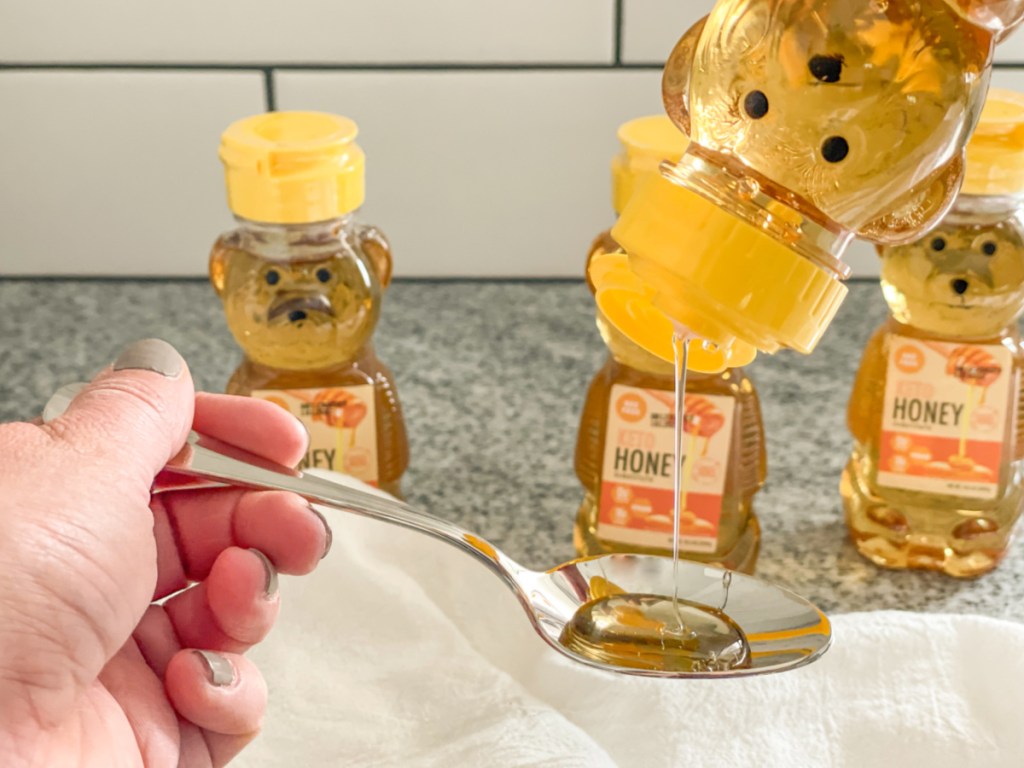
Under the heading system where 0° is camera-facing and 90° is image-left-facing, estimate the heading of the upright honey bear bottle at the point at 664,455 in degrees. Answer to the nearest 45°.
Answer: approximately 0°

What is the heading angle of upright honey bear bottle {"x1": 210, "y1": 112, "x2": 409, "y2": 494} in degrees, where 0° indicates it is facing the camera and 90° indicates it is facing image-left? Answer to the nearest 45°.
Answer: approximately 0°

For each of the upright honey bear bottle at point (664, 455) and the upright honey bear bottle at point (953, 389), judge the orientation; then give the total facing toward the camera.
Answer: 2
